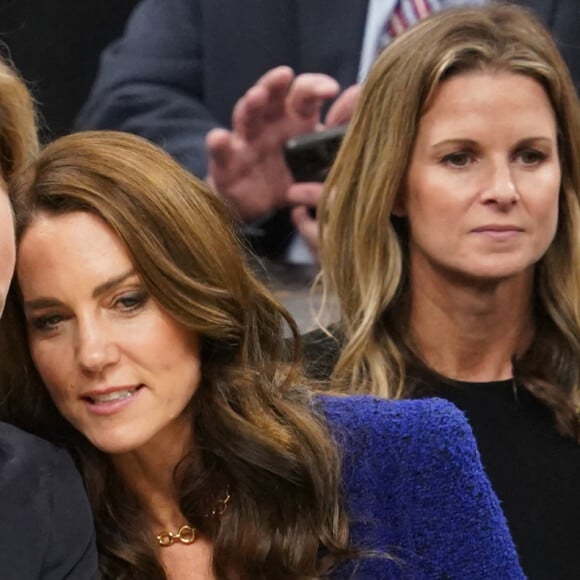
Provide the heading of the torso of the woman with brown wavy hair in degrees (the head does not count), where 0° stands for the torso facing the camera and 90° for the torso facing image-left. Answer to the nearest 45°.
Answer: approximately 45°

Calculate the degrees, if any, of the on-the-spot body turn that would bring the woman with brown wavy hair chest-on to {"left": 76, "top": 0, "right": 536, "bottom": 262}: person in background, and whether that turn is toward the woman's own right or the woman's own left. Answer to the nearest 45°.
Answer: approximately 135° to the woman's own right
